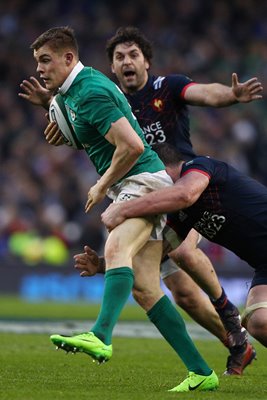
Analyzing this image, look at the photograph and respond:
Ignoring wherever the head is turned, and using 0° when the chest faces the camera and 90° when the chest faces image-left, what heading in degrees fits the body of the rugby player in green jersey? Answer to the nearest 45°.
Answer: approximately 90°
